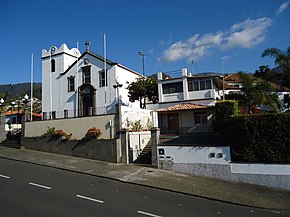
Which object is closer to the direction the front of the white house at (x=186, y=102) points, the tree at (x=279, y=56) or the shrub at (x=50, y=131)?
the shrub

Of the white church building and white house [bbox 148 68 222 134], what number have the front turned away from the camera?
0

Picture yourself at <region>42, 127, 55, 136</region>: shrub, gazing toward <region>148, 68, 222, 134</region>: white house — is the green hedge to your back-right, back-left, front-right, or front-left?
front-right

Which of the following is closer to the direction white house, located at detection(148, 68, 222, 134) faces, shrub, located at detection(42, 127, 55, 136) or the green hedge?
the green hedge

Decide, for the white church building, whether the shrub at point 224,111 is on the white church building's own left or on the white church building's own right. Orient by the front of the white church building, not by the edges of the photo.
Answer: on the white church building's own left

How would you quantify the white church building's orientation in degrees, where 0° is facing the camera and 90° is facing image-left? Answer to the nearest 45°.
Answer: approximately 45°

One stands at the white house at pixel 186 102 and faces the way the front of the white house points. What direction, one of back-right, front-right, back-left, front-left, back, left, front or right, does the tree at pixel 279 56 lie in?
left

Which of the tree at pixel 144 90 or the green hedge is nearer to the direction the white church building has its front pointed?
the green hedge

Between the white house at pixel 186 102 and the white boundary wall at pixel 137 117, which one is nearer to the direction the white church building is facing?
the white boundary wall

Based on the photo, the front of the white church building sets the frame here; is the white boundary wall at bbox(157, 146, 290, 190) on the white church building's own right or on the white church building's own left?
on the white church building's own left

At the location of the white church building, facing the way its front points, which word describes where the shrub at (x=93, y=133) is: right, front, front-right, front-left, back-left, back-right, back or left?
front-left

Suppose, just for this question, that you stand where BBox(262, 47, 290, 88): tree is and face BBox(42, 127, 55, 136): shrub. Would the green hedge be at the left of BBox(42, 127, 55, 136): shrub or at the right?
left

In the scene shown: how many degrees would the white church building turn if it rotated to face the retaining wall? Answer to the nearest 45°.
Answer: approximately 45° to its left

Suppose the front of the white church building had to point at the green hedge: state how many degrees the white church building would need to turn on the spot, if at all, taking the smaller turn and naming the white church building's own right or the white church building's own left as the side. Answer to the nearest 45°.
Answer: approximately 90° to the white church building's own left

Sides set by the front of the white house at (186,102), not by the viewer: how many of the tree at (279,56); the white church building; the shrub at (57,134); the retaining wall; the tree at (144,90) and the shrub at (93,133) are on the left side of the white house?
1

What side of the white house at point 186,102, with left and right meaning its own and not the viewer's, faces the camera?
front
